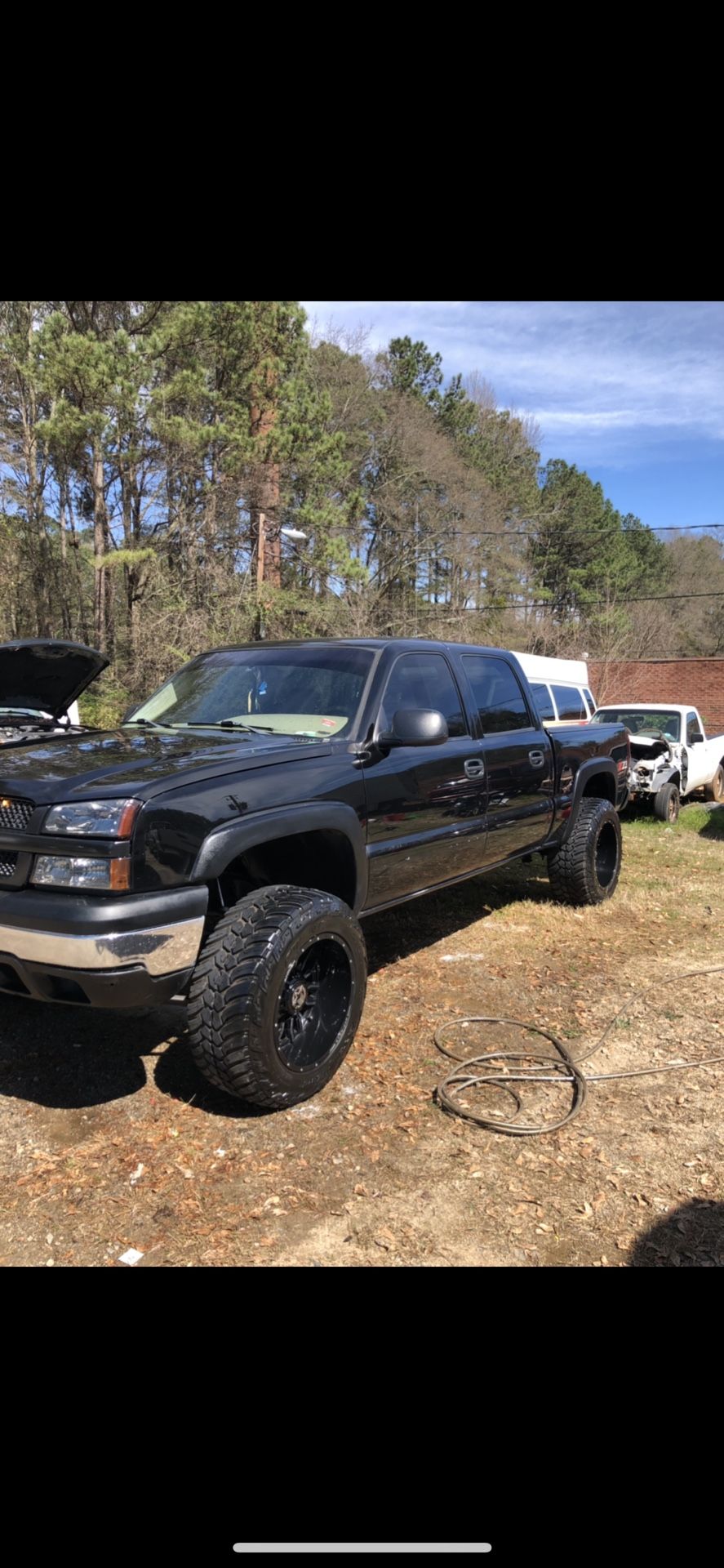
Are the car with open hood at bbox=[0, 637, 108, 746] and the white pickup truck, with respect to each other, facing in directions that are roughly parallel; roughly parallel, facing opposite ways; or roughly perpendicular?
roughly perpendicular

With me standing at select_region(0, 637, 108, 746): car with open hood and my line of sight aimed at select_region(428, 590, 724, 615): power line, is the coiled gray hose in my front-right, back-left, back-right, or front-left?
back-right

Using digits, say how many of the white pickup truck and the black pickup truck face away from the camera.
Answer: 0

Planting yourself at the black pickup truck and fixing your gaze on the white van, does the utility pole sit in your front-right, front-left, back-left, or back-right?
front-left

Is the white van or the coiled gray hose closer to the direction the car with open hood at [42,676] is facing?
the coiled gray hose

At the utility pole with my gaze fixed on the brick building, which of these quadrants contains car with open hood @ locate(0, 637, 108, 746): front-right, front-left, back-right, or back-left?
back-right

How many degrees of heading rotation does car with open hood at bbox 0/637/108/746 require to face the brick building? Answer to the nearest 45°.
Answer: approximately 135° to its left

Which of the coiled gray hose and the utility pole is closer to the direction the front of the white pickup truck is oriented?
the coiled gray hose

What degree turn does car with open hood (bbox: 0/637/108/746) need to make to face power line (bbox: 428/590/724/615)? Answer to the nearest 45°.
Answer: approximately 135° to its left

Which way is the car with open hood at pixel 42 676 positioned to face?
toward the camera

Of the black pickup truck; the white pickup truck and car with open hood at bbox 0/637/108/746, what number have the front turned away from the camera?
0

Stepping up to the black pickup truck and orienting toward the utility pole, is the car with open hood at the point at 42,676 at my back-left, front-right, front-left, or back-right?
front-left

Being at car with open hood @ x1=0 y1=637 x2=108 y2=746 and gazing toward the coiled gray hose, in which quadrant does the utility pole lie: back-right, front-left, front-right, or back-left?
back-left

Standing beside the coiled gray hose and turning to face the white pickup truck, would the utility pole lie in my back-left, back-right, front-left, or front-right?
front-left

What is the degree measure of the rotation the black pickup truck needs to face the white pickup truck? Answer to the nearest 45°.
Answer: approximately 180°
